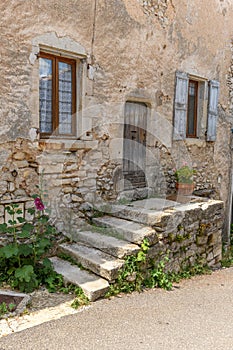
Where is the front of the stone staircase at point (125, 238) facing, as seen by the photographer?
facing the viewer and to the left of the viewer

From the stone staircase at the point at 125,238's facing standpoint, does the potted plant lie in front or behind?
behind

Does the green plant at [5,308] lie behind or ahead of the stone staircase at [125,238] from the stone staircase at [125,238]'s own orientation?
ahead

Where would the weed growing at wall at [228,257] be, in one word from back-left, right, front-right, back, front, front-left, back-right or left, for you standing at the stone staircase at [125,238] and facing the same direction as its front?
back

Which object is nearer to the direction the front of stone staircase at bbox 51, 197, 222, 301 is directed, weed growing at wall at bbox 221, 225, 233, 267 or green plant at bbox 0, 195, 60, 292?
the green plant
